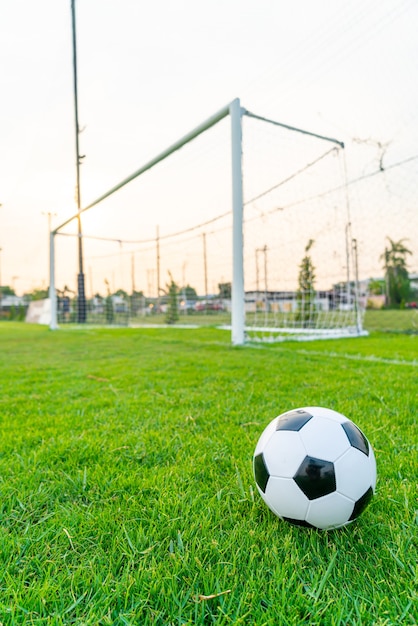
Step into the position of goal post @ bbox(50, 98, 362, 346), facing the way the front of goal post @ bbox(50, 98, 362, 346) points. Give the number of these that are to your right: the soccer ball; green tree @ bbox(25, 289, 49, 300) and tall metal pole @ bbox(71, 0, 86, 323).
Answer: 2

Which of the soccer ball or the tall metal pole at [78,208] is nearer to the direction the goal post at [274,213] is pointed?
the soccer ball

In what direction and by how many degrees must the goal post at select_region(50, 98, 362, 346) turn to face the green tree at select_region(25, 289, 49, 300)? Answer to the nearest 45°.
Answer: approximately 90° to its right

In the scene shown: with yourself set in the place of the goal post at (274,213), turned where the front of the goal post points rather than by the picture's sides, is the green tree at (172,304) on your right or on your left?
on your right

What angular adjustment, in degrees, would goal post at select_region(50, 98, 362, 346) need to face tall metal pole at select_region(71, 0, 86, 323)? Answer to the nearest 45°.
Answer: approximately 90° to its right

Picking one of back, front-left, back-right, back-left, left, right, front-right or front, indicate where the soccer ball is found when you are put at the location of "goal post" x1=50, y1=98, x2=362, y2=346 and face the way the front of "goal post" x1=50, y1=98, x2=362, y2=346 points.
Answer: front-left

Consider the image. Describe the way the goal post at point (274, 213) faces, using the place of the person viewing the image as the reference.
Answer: facing the viewer and to the left of the viewer

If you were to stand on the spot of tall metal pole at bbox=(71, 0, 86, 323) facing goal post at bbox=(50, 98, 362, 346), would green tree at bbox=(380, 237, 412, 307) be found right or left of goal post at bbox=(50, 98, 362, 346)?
left

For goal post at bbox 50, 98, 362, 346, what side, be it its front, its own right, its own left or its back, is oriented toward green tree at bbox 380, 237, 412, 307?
back

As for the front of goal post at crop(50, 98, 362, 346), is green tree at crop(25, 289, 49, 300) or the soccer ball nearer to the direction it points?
the soccer ball
